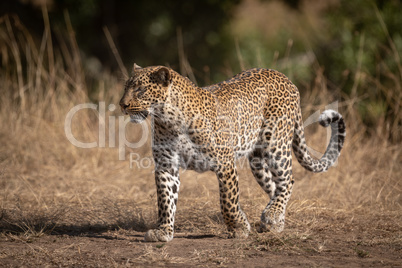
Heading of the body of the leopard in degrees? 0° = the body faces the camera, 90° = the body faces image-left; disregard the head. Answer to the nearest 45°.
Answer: approximately 45°
